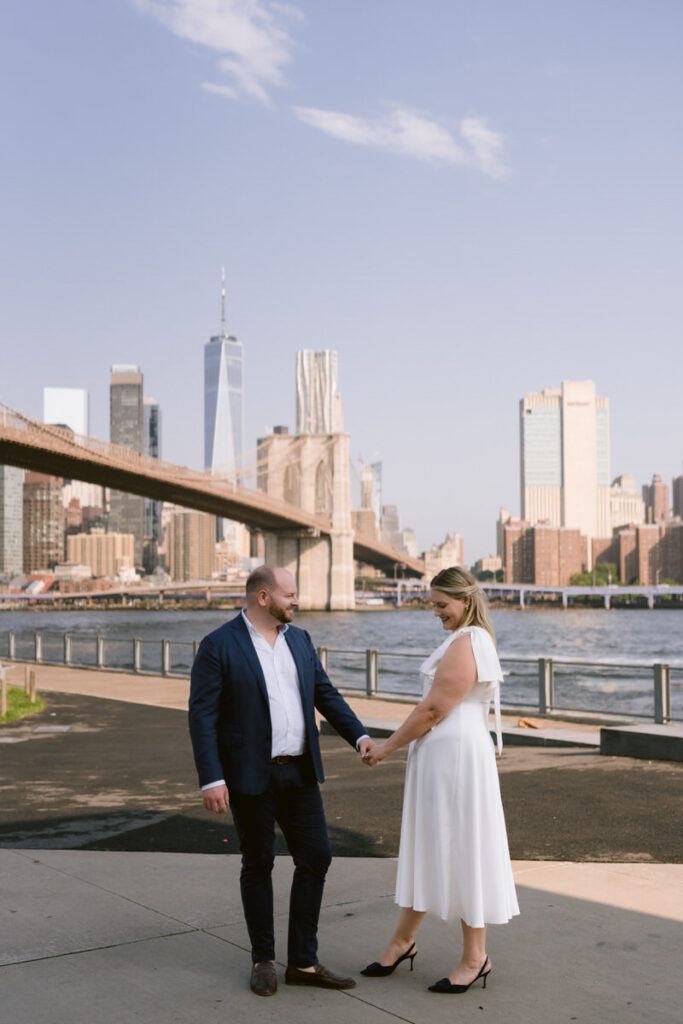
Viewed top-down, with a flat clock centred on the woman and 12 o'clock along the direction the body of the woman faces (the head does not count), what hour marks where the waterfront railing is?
The waterfront railing is roughly at 3 o'clock from the woman.

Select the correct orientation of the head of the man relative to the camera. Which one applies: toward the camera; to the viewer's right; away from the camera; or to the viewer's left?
to the viewer's right

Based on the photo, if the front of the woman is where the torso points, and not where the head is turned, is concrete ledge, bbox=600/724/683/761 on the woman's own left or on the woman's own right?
on the woman's own right

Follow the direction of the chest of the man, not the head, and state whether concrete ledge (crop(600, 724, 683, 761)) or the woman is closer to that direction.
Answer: the woman

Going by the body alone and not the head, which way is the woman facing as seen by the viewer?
to the viewer's left

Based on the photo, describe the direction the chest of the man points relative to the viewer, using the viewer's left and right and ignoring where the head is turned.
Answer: facing the viewer and to the right of the viewer

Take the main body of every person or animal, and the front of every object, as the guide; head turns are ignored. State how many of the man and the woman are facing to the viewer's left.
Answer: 1

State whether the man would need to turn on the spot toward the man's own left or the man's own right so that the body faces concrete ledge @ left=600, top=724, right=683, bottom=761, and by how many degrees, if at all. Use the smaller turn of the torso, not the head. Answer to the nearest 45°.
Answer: approximately 90° to the man's own left

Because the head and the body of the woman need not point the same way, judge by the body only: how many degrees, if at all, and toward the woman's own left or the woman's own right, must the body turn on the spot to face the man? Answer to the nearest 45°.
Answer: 0° — they already face them

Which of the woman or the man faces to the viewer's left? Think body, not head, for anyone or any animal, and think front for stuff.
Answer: the woman
